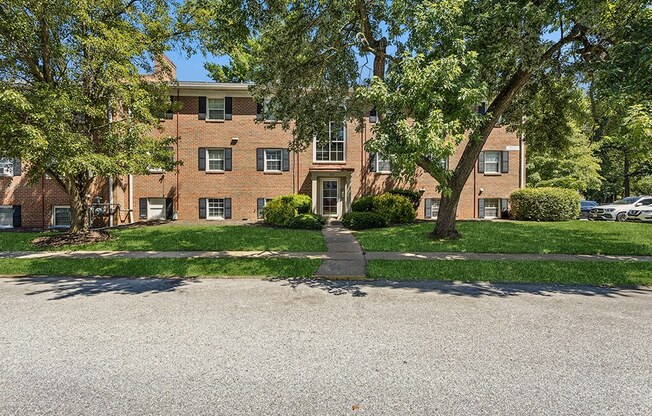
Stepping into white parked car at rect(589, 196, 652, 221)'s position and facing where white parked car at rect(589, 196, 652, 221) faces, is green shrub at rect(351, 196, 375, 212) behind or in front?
in front

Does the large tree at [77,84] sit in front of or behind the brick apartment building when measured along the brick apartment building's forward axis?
in front

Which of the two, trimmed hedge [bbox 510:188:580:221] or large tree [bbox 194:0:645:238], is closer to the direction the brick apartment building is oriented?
the large tree

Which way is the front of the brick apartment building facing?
toward the camera

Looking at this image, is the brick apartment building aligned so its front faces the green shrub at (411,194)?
no

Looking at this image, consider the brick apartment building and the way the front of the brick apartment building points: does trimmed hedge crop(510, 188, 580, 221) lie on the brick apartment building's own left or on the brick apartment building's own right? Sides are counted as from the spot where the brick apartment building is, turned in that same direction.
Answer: on the brick apartment building's own left

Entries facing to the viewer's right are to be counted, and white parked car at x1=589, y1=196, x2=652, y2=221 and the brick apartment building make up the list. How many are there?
0

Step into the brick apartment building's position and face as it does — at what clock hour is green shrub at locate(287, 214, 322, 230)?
The green shrub is roughly at 11 o'clock from the brick apartment building.

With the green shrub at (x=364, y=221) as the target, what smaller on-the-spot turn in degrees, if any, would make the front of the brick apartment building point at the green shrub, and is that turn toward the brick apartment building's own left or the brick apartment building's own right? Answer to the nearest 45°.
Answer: approximately 45° to the brick apartment building's own left

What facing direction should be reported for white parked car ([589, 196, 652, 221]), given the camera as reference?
facing the viewer and to the left of the viewer

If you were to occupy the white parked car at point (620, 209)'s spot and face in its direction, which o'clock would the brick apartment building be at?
The brick apartment building is roughly at 12 o'clock from the white parked car.

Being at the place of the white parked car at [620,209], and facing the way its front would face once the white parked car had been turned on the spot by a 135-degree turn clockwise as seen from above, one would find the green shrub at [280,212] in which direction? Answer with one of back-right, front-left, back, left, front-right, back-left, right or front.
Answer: back-left

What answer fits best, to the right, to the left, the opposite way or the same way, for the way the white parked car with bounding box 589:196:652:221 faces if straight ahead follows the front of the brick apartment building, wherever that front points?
to the right
